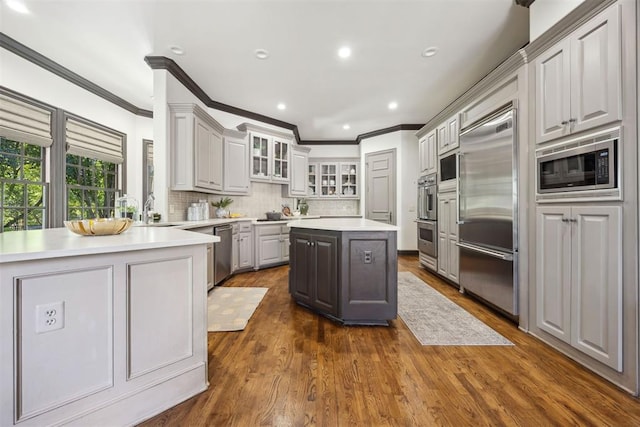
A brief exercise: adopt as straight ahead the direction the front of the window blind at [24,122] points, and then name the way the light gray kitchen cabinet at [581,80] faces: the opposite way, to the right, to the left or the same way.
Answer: the opposite way

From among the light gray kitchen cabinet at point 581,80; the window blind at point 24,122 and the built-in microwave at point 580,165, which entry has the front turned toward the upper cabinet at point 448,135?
the window blind

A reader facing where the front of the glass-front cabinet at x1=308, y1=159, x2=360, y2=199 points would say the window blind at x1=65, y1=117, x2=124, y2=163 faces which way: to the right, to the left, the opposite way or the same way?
to the left

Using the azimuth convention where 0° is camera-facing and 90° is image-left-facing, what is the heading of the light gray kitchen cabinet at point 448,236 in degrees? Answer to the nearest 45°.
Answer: approximately 45°

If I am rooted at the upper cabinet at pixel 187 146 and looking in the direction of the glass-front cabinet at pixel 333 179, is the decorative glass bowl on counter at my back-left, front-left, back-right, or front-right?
back-right

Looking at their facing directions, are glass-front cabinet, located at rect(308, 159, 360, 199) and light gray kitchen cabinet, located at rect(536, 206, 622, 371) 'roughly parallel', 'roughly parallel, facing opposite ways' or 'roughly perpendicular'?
roughly perpendicular

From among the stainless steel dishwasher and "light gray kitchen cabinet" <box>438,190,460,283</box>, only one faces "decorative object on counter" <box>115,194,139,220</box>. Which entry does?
the light gray kitchen cabinet

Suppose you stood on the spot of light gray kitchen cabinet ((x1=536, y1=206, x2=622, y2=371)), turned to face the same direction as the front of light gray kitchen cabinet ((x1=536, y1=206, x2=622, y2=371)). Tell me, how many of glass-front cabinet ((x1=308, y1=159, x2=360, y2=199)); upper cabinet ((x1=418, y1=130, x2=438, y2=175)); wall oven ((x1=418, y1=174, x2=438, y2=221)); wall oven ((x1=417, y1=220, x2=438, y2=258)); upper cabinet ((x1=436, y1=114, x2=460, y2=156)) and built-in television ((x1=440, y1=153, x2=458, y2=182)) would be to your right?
6
